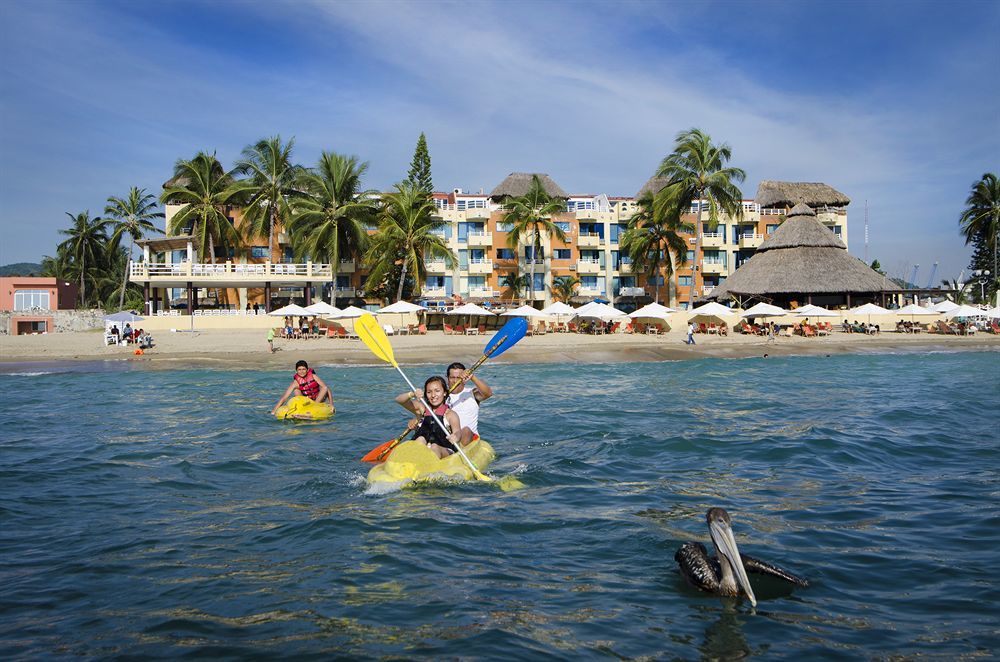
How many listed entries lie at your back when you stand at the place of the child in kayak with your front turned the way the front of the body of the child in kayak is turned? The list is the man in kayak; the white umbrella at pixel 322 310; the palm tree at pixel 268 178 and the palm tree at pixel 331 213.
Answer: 3

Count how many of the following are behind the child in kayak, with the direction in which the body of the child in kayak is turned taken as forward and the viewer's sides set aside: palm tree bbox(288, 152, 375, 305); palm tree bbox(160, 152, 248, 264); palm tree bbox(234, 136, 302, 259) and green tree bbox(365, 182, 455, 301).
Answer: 4

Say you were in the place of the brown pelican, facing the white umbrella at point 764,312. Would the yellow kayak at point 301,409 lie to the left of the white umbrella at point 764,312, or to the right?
left

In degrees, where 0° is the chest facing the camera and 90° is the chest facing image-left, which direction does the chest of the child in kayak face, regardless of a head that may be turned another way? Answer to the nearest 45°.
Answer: approximately 0°

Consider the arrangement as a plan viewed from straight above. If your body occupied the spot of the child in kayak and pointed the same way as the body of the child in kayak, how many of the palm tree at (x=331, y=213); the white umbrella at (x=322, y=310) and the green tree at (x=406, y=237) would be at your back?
3

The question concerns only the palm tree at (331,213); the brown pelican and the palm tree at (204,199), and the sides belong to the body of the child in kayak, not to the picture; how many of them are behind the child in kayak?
2

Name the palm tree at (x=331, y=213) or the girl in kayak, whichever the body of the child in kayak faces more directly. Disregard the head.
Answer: the girl in kayak

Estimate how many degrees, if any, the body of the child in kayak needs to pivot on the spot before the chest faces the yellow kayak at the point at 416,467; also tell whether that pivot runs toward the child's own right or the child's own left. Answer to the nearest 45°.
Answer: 0° — they already face it

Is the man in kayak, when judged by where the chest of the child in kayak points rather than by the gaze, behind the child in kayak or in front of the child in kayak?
in front

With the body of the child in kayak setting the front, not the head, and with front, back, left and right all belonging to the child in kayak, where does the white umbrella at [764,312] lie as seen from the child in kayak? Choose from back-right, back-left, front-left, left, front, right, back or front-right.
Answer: back-left

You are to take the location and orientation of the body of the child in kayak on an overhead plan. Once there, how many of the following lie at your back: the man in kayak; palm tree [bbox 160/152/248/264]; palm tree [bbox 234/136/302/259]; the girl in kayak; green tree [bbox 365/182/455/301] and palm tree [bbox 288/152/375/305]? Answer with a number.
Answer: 4

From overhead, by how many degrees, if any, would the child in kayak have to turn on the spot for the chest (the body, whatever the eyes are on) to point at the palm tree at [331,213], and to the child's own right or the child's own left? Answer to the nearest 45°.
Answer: approximately 180°

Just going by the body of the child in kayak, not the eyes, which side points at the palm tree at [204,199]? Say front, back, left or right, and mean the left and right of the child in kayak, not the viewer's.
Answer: back

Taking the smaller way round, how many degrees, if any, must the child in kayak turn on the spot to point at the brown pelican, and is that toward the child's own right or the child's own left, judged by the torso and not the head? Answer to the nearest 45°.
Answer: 0° — they already face it

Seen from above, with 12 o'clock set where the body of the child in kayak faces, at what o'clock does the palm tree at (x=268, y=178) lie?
The palm tree is roughly at 6 o'clock from the child in kayak.

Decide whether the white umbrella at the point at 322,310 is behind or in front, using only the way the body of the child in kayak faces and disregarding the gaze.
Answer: behind
